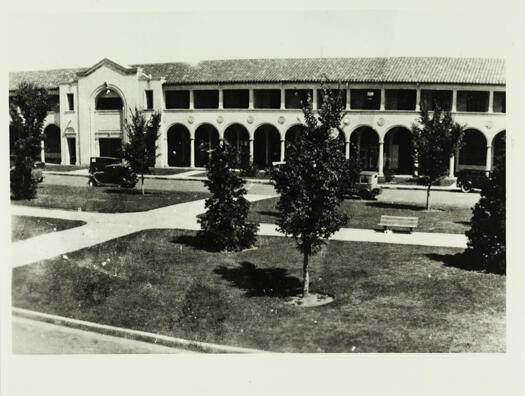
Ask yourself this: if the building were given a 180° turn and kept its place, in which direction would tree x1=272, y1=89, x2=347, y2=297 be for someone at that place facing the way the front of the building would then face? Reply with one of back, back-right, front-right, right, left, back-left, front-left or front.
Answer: back

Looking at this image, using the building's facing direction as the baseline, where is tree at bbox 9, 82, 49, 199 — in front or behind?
in front

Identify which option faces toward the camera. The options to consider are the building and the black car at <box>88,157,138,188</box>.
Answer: the building

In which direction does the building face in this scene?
toward the camera

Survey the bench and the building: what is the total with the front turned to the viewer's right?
0

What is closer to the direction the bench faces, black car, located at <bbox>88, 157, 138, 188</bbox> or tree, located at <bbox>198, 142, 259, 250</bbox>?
the tree

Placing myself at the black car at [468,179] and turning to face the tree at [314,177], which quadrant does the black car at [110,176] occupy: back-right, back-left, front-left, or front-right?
front-right

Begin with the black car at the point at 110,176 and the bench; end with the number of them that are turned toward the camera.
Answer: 1
